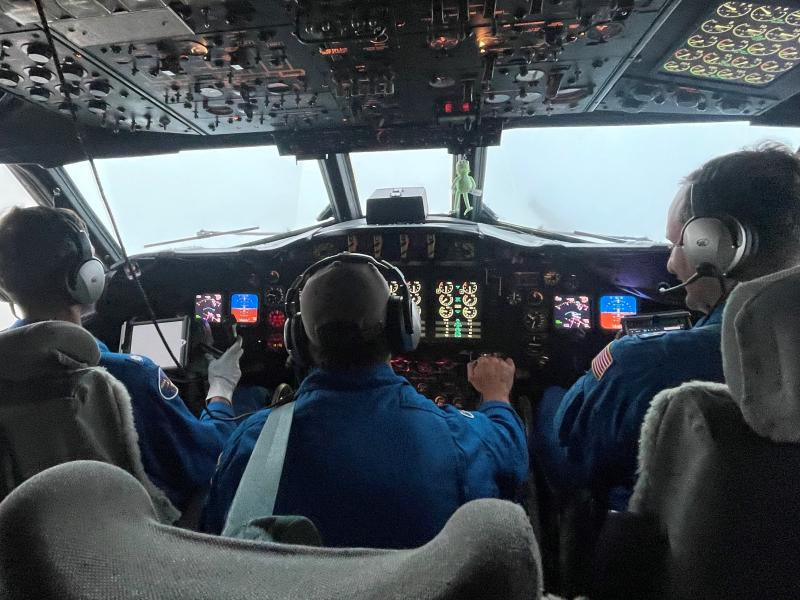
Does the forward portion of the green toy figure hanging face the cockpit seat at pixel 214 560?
yes

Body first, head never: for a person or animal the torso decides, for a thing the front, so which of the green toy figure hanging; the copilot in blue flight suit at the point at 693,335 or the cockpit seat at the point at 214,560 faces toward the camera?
the green toy figure hanging

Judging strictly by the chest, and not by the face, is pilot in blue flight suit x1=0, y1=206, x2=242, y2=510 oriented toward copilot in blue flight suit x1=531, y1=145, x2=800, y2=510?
no

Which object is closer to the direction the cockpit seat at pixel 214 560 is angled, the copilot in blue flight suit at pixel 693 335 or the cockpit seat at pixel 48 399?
the cockpit seat

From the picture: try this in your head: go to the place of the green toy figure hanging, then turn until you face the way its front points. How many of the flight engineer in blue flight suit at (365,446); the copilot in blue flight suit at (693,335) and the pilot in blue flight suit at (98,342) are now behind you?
0

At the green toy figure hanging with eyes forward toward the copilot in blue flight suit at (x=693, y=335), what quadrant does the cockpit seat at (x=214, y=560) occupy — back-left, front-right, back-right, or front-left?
front-right

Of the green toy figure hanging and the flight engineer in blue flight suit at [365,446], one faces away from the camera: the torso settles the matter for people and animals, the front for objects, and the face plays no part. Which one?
the flight engineer in blue flight suit

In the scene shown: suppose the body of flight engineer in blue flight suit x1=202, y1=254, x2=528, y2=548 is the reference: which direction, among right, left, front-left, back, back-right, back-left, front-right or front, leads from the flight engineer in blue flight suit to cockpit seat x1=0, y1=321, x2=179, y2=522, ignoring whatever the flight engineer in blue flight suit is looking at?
left

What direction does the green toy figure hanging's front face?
toward the camera

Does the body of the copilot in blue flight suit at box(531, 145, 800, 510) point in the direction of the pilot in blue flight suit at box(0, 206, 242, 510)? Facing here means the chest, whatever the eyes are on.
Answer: no

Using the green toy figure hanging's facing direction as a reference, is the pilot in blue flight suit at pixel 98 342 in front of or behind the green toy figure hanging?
in front

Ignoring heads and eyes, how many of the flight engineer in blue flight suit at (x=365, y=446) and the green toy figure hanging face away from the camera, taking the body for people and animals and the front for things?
1

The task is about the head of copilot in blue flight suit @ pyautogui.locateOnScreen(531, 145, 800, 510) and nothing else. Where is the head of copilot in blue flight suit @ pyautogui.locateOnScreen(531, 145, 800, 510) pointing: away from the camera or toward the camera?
away from the camera

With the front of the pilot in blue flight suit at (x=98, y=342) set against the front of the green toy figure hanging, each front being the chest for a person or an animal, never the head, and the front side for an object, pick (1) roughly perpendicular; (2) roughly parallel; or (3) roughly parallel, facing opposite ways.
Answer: roughly parallel, facing opposite ways

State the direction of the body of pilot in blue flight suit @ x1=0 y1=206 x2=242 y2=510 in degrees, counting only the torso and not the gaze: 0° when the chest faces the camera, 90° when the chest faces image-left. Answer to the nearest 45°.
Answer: approximately 225°

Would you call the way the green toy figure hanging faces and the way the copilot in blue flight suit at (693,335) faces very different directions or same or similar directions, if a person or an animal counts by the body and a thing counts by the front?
very different directions

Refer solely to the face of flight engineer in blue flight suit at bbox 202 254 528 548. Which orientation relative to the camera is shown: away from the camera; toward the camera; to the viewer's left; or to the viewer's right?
away from the camera

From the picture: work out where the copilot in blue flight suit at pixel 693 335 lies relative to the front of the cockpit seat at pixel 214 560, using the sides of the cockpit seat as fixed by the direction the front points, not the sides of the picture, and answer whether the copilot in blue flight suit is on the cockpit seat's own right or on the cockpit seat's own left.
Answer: on the cockpit seat's own right

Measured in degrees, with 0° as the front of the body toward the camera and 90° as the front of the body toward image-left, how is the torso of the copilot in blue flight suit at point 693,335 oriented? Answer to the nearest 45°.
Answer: approximately 135°

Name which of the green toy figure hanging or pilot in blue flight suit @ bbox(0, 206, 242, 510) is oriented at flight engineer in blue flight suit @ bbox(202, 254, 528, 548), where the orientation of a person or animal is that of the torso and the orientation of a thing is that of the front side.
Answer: the green toy figure hanging

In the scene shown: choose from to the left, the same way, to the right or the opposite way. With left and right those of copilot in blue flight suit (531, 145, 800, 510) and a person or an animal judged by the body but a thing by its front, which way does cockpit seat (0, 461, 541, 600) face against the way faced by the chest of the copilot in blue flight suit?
the same way

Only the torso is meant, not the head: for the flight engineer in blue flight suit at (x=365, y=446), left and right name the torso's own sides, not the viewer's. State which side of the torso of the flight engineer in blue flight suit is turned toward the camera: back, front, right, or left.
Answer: back
